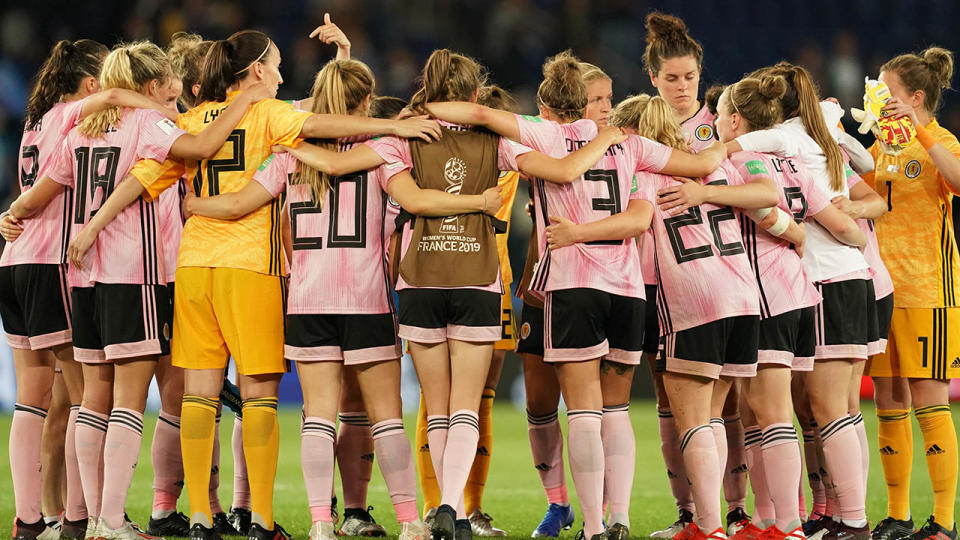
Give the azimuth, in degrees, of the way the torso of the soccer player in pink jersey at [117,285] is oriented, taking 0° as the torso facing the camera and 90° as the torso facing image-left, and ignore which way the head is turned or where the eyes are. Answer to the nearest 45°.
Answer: approximately 225°

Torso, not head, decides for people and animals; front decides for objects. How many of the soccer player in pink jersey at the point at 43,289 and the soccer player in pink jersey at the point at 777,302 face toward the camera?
0

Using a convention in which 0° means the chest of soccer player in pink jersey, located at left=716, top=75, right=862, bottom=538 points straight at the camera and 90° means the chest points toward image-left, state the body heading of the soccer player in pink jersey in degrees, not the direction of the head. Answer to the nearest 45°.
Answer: approximately 135°

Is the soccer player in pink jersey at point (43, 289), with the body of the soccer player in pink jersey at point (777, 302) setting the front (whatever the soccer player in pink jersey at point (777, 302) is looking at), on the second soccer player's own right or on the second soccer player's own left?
on the second soccer player's own left

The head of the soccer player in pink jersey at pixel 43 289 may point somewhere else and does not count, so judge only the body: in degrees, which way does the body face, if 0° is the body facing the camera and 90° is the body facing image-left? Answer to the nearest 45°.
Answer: approximately 225°

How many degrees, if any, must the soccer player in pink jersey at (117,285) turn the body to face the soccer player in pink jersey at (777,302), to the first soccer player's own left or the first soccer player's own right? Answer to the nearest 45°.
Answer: approximately 45° to the first soccer player's own right

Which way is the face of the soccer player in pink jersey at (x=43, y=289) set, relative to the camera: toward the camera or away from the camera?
away from the camera

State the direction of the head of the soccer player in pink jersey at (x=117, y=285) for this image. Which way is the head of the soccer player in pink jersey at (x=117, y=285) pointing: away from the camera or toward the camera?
away from the camera
